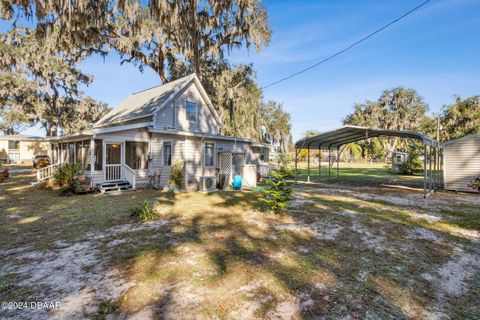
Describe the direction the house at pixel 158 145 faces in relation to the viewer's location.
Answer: facing the viewer and to the left of the viewer

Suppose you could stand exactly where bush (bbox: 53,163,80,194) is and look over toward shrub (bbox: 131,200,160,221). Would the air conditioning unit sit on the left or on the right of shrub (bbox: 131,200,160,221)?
left

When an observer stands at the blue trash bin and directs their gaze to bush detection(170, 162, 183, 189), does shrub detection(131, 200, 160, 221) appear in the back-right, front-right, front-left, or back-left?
front-left

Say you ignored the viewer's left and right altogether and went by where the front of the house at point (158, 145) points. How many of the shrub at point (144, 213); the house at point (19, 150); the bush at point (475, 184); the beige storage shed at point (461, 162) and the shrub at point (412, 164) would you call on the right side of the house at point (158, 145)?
1

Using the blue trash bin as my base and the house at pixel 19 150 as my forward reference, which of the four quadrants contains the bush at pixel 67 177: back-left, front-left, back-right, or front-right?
front-left

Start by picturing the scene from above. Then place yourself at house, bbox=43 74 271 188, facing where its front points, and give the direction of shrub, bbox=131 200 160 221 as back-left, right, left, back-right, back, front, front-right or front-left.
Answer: front-left

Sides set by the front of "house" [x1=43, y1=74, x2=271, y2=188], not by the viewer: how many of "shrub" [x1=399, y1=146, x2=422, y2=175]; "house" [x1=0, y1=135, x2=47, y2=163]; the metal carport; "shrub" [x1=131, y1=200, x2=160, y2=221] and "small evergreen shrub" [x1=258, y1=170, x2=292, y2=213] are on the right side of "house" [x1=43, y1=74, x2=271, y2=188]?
1

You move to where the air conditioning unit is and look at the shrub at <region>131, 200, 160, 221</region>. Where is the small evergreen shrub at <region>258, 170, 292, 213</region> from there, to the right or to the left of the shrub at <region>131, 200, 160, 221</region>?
left

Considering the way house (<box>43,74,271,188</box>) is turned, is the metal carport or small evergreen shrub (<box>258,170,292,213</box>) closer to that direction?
the small evergreen shrub

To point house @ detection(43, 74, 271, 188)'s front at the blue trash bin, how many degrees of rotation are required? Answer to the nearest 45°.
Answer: approximately 90° to its left

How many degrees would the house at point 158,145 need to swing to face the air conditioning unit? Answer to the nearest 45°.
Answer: approximately 90° to its left

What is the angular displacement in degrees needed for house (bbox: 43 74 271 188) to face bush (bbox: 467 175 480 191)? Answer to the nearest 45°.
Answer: approximately 90° to its left

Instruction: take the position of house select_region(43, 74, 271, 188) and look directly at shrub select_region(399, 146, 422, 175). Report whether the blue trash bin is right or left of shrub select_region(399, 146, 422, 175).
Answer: right

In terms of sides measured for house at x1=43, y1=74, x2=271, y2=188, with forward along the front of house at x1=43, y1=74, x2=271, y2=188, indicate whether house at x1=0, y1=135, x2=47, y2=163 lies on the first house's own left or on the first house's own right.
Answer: on the first house's own right

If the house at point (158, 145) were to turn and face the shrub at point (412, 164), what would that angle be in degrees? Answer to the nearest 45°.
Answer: approximately 135° to its left

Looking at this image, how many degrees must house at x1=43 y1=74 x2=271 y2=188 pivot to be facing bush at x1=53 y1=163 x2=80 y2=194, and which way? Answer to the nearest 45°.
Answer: approximately 45° to its right

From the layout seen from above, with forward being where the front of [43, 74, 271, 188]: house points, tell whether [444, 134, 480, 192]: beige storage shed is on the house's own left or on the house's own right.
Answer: on the house's own left
